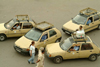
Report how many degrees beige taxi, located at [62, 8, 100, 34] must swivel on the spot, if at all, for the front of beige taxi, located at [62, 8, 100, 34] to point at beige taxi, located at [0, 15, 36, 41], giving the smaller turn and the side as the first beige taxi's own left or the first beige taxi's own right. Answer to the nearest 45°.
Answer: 0° — it already faces it

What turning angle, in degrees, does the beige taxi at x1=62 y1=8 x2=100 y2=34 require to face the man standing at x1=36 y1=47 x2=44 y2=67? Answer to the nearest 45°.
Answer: approximately 45° to its left

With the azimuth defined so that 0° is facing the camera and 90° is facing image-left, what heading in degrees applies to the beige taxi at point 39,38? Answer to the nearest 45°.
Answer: approximately 45°

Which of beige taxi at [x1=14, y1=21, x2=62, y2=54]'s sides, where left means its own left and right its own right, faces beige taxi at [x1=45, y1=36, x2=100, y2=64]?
left

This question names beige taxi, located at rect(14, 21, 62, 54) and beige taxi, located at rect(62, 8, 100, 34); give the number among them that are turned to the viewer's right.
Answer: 0

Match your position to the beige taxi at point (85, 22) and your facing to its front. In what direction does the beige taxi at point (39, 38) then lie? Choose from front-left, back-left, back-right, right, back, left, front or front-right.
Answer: front

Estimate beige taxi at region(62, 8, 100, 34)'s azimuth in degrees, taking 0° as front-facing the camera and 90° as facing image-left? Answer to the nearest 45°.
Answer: approximately 45°

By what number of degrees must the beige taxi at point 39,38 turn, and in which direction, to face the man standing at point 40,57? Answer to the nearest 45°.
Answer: approximately 45° to its left

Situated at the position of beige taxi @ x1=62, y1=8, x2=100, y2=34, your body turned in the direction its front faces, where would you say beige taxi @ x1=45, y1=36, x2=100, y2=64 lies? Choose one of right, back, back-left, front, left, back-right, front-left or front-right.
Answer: front-left

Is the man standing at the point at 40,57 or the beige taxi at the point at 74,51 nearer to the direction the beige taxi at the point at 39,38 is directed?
the man standing
